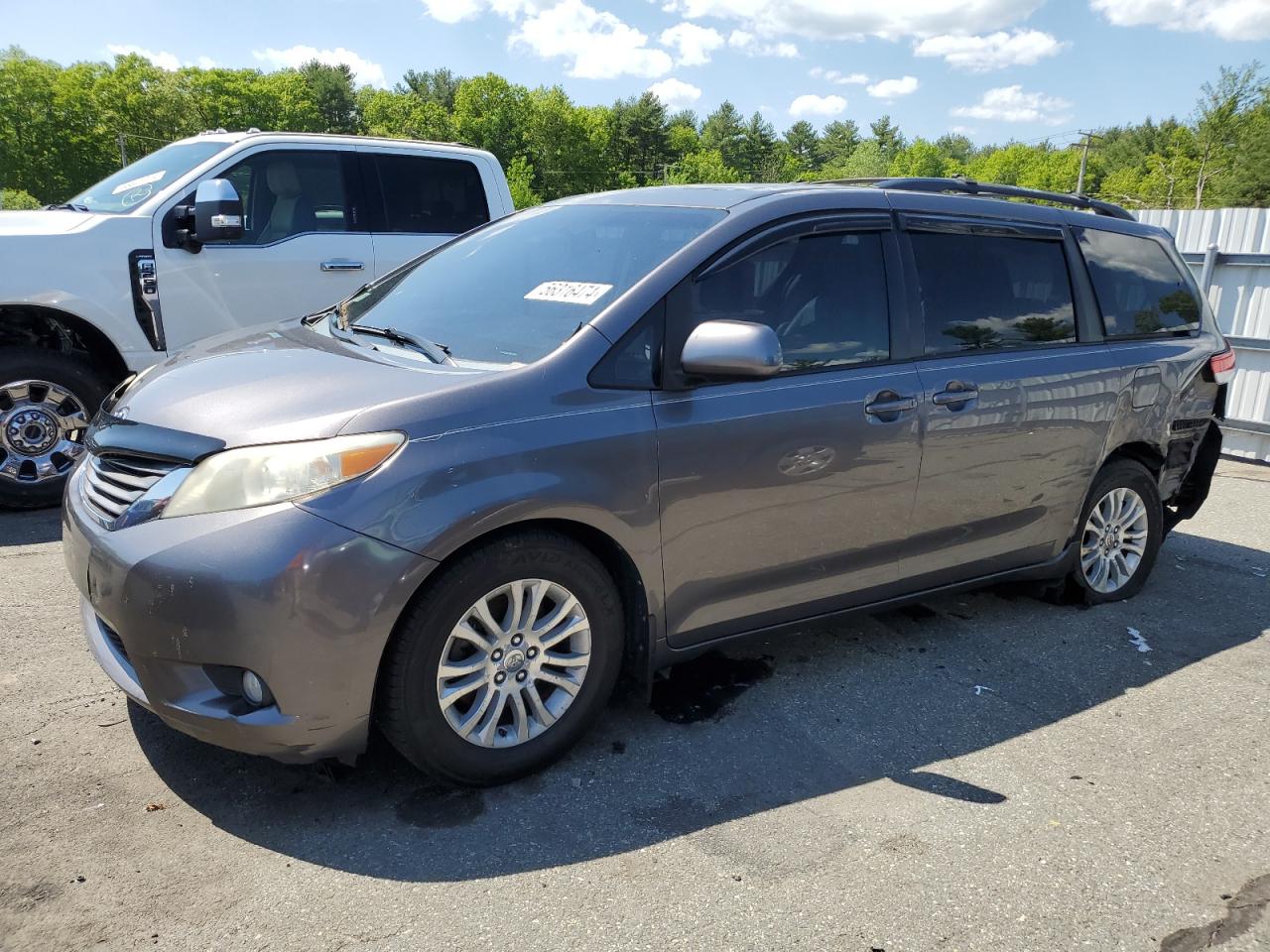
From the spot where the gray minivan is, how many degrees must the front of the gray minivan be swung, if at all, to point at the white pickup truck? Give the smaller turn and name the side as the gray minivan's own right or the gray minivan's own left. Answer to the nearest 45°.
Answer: approximately 90° to the gray minivan's own right

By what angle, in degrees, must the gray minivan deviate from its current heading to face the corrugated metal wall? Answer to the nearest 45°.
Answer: approximately 180°

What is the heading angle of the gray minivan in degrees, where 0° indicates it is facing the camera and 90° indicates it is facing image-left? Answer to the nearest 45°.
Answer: approximately 45°
